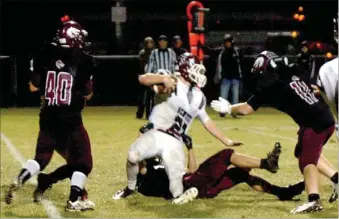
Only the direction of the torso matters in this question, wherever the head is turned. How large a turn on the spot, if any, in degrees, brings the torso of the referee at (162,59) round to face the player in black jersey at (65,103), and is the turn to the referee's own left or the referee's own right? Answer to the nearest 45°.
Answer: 0° — they already face them

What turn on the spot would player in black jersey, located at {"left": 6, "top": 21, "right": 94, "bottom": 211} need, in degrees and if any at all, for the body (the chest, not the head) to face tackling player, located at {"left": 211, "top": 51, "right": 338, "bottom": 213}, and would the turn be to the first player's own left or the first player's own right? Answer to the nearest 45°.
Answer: approximately 45° to the first player's own right

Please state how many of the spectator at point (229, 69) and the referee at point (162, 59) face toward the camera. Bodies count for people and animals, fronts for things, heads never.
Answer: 2

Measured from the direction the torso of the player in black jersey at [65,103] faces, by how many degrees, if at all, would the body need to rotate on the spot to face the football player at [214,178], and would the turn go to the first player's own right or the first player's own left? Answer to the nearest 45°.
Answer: approximately 45° to the first player's own right

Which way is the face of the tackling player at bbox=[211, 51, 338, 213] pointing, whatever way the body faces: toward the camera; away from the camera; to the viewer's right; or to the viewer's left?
to the viewer's left

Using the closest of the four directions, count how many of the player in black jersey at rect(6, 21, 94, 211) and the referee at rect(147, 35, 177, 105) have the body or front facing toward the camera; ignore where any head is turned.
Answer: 1
